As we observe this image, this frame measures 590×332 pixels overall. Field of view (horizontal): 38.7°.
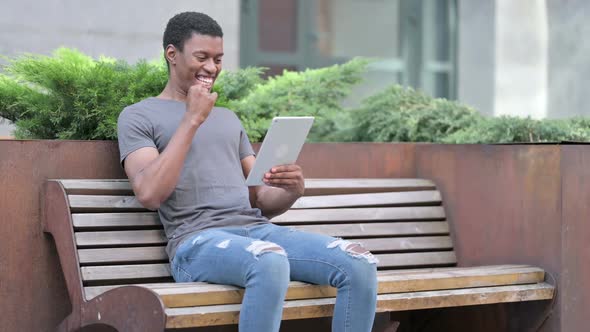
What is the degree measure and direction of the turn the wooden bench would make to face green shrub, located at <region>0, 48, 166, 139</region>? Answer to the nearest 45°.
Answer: approximately 135° to its right

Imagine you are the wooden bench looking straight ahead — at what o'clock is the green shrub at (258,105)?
The green shrub is roughly at 7 o'clock from the wooden bench.

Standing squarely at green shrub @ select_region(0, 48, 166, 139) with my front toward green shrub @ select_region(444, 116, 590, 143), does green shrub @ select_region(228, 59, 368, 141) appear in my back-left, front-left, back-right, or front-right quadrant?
front-left

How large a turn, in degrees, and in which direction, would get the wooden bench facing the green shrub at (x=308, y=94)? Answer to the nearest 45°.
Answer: approximately 135° to its left

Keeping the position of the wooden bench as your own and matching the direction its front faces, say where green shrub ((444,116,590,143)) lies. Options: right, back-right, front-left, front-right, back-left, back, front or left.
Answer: left

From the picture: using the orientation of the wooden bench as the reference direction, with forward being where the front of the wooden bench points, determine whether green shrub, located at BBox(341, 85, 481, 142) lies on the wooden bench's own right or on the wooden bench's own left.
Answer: on the wooden bench's own left

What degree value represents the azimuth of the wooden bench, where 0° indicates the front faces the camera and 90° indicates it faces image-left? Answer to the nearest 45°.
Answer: approximately 315°
